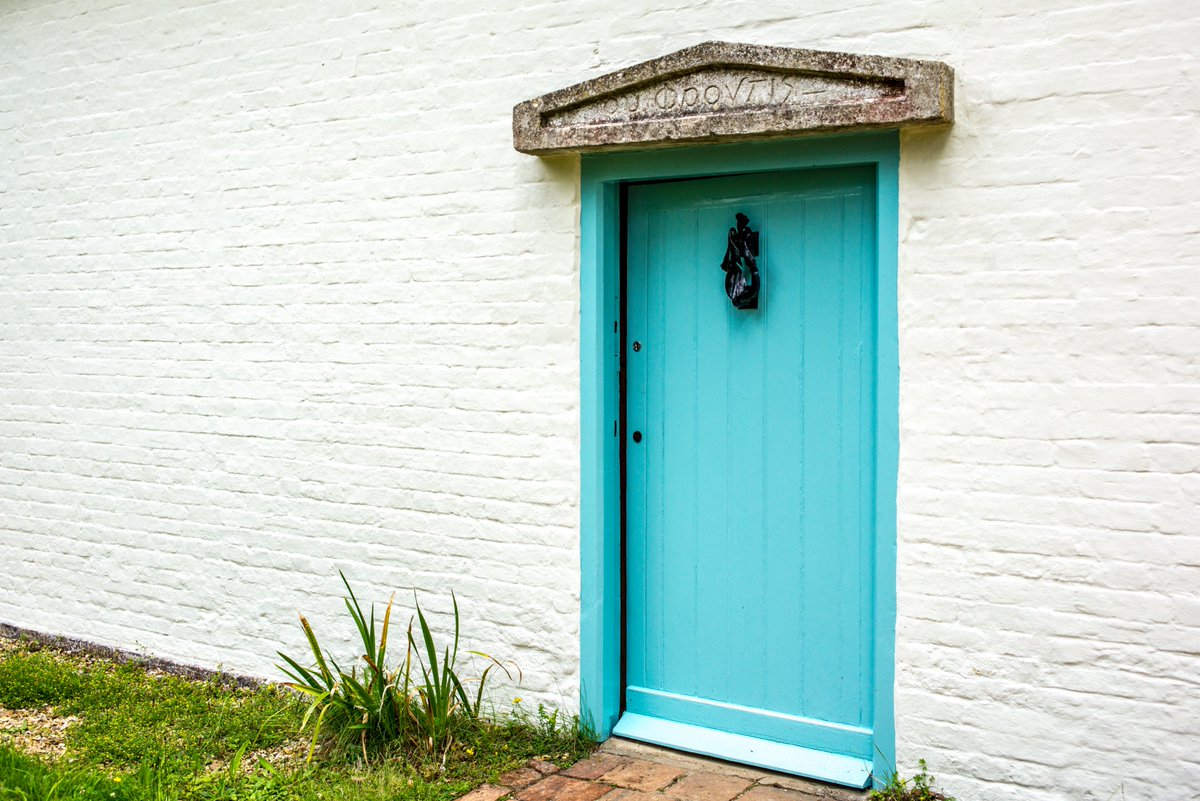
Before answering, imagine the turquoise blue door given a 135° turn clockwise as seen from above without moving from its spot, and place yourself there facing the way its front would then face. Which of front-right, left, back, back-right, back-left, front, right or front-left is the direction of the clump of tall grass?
left
